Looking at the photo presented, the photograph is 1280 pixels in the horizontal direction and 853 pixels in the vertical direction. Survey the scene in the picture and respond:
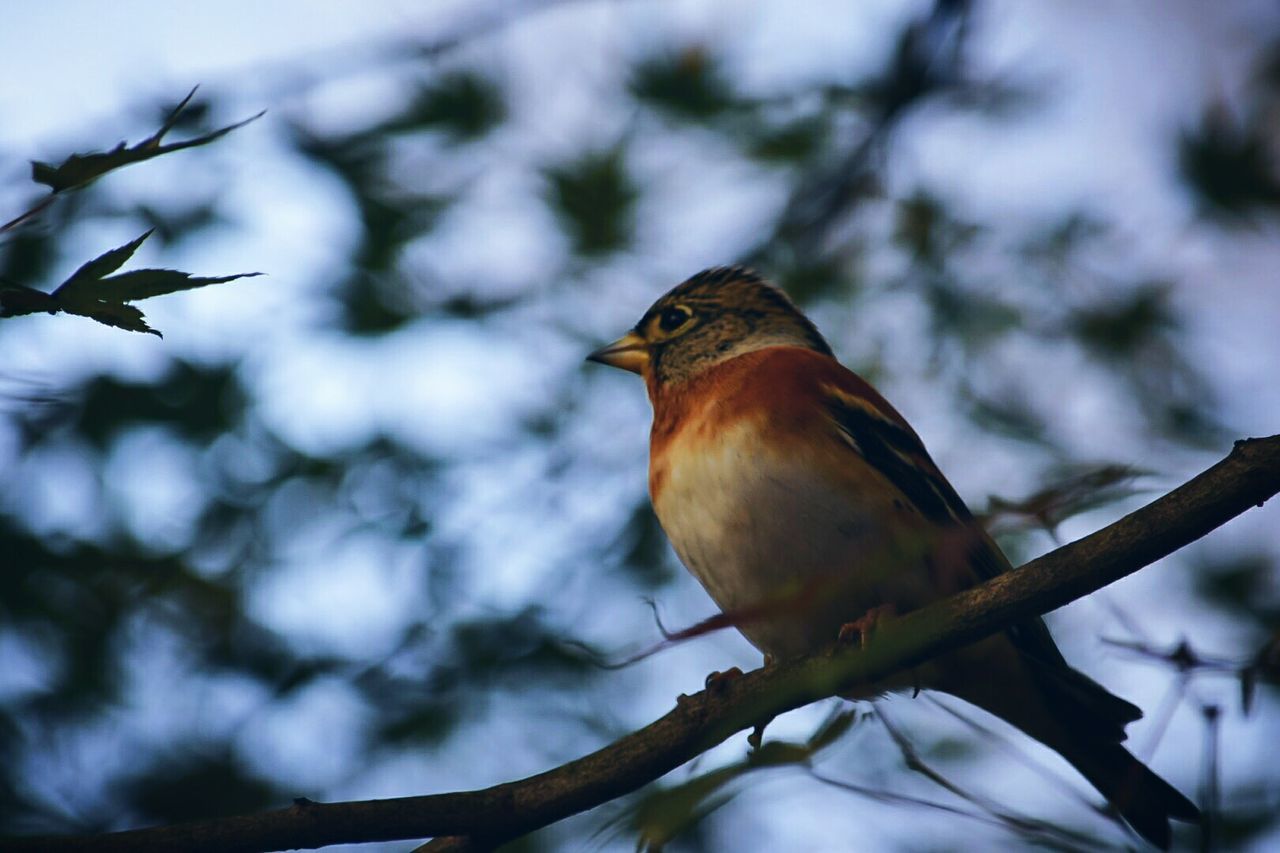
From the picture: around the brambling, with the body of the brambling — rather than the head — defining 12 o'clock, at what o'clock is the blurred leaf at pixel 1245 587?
The blurred leaf is roughly at 6 o'clock from the brambling.

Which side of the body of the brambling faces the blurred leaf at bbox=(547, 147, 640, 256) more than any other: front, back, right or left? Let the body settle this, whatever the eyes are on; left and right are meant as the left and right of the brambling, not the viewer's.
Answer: right

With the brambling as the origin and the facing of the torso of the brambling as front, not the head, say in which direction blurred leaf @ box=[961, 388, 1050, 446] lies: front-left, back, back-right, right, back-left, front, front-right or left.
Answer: back-right

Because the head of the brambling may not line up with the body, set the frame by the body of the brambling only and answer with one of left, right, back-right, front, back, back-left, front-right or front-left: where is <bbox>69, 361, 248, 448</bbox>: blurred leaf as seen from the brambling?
front-right

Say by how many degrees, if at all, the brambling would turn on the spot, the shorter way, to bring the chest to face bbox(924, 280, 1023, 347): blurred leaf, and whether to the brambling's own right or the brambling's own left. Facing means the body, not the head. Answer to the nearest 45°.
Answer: approximately 135° to the brambling's own right

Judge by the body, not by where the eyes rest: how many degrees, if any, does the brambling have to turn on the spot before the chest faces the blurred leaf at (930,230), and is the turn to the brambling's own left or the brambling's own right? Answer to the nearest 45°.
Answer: approximately 135° to the brambling's own right

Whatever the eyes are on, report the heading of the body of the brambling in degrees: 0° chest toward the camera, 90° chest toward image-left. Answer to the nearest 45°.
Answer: approximately 45°

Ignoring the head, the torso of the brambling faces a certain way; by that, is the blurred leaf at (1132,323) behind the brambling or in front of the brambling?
behind

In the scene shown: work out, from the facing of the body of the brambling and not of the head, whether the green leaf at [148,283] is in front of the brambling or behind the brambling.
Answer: in front
